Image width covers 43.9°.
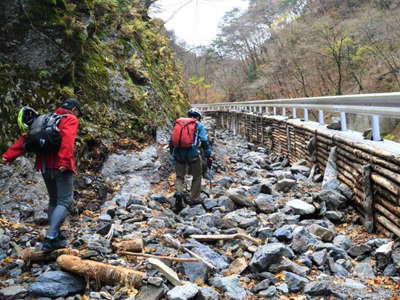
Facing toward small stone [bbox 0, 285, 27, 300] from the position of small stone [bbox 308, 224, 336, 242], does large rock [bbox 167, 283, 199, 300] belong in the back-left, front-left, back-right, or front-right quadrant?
front-left

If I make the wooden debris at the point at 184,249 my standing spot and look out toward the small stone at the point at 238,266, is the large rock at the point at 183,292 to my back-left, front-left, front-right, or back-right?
front-right

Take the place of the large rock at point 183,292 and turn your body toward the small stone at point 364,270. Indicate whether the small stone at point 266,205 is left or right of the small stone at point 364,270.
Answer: left

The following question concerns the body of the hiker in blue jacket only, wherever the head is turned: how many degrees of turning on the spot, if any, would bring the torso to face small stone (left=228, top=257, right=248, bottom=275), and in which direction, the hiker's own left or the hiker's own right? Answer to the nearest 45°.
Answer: approximately 180°

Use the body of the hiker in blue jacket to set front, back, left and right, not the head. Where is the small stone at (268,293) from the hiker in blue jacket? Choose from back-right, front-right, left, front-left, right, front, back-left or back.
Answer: back

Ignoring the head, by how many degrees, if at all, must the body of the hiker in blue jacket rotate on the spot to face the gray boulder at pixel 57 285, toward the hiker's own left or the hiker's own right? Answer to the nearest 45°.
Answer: approximately 180°

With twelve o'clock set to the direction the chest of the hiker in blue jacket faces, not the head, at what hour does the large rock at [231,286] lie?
The large rock is roughly at 6 o'clock from the hiker in blue jacket.

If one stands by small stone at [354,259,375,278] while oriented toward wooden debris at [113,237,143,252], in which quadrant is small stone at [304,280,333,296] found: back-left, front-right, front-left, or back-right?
front-left

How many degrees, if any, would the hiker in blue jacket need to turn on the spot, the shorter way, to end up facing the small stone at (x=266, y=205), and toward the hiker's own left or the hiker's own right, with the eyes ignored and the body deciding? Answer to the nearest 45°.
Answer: approximately 135° to the hiker's own right

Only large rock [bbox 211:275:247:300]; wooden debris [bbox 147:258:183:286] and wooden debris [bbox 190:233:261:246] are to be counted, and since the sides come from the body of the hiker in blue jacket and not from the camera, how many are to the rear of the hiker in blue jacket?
3

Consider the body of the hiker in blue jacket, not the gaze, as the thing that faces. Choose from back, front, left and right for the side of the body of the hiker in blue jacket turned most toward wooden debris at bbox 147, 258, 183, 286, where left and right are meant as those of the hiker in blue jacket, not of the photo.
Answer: back

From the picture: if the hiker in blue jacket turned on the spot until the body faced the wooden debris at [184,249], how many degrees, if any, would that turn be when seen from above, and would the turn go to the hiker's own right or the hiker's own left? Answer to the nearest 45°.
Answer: approximately 180°

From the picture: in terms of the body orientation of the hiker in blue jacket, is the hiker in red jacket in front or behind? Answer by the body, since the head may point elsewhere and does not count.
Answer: behind

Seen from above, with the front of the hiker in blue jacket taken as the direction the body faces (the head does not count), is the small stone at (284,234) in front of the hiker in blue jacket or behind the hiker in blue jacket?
behind

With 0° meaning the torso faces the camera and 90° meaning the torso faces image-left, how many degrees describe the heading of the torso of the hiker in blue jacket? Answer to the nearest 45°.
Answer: approximately 180°

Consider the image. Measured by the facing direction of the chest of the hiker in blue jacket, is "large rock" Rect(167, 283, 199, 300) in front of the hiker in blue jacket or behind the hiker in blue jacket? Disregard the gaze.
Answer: behind
